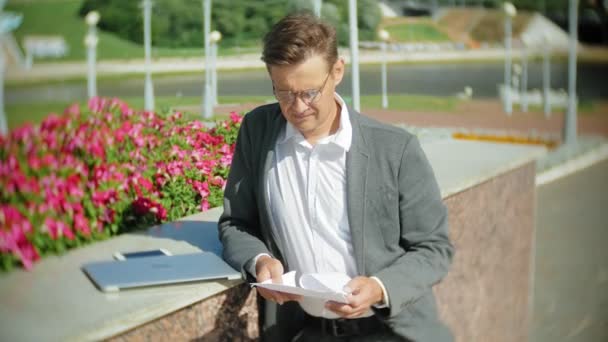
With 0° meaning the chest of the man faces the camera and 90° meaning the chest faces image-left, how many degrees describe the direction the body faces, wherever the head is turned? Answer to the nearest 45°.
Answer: approximately 45°

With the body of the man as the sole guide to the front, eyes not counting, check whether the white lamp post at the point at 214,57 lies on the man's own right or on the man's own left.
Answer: on the man's own right

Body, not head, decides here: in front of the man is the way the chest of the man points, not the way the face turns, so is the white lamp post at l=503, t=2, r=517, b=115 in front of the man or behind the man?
behind

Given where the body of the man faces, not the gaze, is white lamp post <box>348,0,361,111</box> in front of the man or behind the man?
behind

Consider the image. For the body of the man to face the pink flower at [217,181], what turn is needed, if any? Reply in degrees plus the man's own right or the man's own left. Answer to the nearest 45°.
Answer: approximately 90° to the man's own right

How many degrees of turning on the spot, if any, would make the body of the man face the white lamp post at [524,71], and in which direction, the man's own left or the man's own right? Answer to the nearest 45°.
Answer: approximately 135° to the man's own right

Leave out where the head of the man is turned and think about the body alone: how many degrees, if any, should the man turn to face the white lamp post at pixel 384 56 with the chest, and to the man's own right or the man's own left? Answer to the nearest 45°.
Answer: approximately 135° to the man's own right
